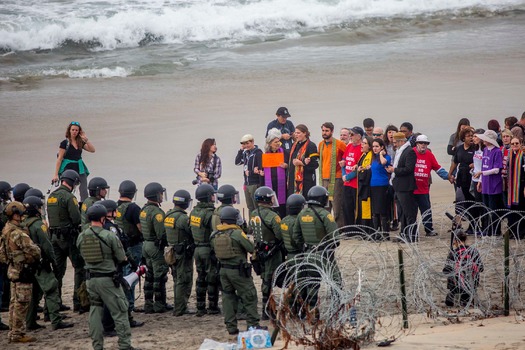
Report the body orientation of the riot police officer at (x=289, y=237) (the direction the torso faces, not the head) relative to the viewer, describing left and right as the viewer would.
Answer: facing away from the viewer and to the right of the viewer

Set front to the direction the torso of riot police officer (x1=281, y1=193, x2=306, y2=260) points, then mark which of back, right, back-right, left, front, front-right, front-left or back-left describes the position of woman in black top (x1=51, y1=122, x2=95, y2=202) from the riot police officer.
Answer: left

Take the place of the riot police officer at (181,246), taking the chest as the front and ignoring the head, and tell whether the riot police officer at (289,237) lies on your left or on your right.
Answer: on your right

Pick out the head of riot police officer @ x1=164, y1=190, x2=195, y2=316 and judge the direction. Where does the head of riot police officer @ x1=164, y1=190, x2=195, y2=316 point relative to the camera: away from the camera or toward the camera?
away from the camera

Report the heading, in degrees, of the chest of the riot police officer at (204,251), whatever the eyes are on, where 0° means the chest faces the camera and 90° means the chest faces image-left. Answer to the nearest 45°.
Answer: approximately 225°

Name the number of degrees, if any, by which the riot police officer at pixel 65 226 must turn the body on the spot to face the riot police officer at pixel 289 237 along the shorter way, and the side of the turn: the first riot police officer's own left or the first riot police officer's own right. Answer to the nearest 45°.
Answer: approximately 90° to the first riot police officer's own right

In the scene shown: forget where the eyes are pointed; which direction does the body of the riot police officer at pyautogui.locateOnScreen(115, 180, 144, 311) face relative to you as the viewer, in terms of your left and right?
facing away from the viewer and to the right of the viewer

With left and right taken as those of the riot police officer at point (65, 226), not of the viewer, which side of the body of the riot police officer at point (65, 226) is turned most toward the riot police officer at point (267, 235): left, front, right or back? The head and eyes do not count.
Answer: right

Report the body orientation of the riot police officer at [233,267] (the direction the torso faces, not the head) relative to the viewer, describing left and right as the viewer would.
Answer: facing away from the viewer and to the right of the viewer

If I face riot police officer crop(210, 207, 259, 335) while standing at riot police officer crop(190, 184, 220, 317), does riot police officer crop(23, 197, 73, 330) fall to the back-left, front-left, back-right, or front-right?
back-right

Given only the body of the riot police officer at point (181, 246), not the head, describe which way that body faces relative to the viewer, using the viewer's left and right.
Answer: facing away from the viewer and to the right of the viewer

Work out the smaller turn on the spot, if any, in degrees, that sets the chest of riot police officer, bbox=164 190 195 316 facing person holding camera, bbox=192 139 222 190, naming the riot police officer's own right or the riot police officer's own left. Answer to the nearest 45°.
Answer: approximately 45° to the riot police officer's own left

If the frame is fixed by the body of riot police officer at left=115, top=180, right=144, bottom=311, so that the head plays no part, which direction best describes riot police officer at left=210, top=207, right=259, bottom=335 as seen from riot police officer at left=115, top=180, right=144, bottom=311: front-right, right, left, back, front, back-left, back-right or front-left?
right
